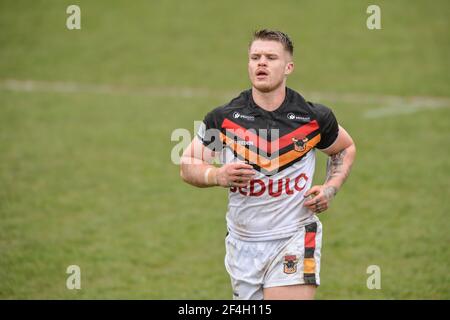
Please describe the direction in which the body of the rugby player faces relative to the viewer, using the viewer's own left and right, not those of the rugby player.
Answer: facing the viewer
